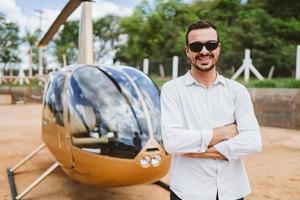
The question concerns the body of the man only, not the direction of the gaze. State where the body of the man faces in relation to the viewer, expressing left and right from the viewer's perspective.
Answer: facing the viewer

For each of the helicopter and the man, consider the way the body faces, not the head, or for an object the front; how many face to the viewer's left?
0

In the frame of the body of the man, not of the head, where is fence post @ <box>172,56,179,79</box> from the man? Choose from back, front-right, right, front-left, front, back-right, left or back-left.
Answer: back

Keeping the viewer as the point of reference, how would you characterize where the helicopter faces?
facing the viewer and to the right of the viewer

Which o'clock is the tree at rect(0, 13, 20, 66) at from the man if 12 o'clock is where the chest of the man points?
The tree is roughly at 5 o'clock from the man.

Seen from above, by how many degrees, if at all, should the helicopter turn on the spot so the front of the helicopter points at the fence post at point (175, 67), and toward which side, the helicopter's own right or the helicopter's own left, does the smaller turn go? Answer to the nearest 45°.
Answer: approximately 135° to the helicopter's own left

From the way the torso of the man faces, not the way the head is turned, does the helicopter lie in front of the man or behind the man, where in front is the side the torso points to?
behind
